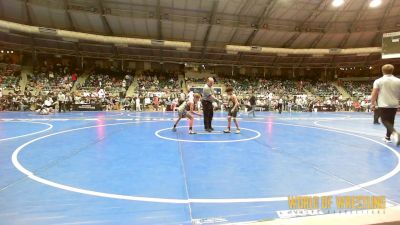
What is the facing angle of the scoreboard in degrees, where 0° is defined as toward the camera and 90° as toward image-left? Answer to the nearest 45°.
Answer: approximately 45°

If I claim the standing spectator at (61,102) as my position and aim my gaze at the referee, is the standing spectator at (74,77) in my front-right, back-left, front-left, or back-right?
back-left

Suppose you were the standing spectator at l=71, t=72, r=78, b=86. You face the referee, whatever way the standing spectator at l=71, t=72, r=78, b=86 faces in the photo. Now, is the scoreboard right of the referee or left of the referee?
left

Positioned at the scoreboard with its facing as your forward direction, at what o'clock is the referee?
The referee is roughly at 11 o'clock from the scoreboard.
